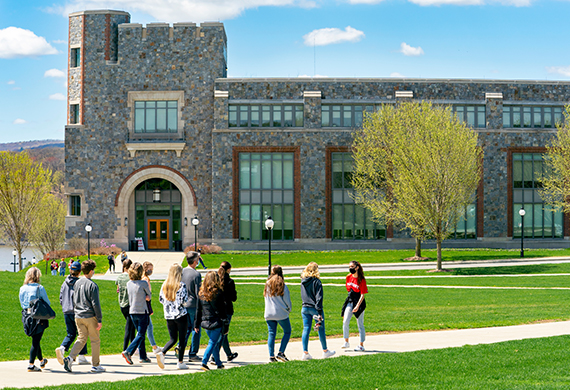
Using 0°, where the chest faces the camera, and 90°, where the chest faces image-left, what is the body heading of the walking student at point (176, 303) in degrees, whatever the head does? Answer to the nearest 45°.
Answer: approximately 225°

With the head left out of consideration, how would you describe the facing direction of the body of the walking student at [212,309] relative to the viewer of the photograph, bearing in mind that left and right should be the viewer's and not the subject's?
facing away from the viewer and to the right of the viewer

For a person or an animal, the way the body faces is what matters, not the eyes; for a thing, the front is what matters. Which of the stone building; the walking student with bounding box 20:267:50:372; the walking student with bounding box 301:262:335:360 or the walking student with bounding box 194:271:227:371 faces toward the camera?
the stone building

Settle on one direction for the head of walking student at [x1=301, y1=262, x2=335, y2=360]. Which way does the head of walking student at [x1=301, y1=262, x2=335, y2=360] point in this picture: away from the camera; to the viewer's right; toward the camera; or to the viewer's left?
away from the camera

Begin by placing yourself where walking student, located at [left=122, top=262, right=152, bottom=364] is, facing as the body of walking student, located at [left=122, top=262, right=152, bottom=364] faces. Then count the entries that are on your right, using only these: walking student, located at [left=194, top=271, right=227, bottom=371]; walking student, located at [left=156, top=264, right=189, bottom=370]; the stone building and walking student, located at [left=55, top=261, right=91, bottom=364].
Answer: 2

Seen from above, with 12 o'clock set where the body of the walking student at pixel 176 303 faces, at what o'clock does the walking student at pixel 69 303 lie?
the walking student at pixel 69 303 is roughly at 8 o'clock from the walking student at pixel 176 303.

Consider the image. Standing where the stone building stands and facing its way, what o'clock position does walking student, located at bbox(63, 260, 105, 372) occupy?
The walking student is roughly at 12 o'clock from the stone building.

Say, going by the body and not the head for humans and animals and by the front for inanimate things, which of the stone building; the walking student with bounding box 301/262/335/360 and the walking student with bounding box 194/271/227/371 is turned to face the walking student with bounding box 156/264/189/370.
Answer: the stone building

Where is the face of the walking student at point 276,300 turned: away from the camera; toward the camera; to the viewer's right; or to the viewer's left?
away from the camera

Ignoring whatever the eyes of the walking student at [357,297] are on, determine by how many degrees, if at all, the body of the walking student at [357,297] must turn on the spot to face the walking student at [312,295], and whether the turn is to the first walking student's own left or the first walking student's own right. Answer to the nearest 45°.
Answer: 0° — they already face them
